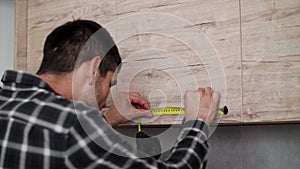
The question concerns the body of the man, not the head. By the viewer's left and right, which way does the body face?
facing away from the viewer and to the right of the viewer

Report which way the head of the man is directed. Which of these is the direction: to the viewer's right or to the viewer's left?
to the viewer's right
